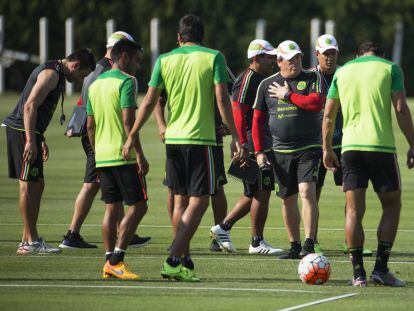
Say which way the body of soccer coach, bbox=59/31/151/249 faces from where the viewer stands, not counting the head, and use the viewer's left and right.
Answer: facing to the right of the viewer

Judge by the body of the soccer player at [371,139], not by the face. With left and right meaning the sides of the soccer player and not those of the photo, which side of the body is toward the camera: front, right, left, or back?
back

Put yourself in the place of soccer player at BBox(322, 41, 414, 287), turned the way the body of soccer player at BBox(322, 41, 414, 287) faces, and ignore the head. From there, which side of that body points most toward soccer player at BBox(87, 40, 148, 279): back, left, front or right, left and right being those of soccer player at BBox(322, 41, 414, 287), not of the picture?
left

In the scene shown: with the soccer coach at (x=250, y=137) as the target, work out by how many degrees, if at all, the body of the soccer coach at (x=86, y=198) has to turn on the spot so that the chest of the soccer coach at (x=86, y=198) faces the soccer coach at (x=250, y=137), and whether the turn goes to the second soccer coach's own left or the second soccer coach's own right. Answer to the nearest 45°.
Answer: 0° — they already face them
